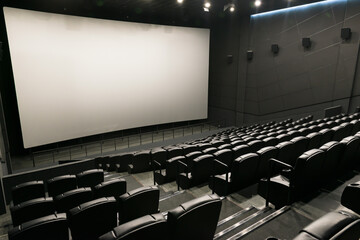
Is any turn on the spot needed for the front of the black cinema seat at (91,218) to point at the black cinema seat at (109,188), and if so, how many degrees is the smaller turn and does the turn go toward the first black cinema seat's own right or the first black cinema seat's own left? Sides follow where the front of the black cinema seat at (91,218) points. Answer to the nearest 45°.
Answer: approximately 45° to the first black cinema seat's own right

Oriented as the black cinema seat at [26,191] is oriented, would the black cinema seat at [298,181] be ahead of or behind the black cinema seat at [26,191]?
behind

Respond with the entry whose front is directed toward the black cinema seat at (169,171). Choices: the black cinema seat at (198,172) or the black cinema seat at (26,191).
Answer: the black cinema seat at (198,172)

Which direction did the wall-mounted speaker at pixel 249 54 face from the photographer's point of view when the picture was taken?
facing the viewer and to the left of the viewer

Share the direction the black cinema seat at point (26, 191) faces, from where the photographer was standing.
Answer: facing away from the viewer and to the left of the viewer

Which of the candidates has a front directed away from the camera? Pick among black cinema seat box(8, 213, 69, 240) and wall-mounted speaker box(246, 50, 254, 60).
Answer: the black cinema seat

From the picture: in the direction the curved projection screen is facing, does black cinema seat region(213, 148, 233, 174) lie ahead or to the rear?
ahead

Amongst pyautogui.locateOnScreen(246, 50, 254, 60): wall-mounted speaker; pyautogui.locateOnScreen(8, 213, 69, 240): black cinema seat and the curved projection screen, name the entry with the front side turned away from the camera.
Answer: the black cinema seat

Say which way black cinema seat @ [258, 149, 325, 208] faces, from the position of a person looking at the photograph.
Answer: facing away from the viewer and to the left of the viewer

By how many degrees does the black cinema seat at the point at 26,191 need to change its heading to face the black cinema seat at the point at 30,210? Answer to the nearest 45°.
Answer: approximately 135° to its left

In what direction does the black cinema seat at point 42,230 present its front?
away from the camera

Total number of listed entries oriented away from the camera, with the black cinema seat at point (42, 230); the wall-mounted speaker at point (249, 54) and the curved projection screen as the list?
1

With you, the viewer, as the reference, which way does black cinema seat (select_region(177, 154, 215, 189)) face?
facing away from the viewer and to the left of the viewer

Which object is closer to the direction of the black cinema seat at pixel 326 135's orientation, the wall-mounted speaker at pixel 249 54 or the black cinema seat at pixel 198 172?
the wall-mounted speaker

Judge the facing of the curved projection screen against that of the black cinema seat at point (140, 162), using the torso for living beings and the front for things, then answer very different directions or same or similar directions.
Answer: very different directions

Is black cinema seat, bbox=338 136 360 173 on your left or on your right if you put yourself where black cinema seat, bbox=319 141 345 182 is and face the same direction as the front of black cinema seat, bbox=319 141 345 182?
on your right

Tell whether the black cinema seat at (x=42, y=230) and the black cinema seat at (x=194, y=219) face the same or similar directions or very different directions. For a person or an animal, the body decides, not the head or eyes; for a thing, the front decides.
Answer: same or similar directions

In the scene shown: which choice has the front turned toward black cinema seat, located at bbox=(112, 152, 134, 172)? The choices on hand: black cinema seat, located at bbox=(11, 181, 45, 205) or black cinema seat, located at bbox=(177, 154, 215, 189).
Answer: black cinema seat, located at bbox=(177, 154, 215, 189)

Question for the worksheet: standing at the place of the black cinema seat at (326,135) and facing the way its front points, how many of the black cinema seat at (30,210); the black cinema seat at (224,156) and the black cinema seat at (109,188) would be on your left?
3

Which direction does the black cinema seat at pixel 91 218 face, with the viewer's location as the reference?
facing away from the viewer and to the left of the viewer
